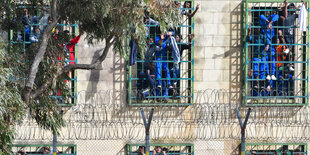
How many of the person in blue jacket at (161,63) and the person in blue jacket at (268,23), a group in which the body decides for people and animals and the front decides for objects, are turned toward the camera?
2

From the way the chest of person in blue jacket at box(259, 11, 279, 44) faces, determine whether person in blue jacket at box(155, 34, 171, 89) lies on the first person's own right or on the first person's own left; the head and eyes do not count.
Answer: on the first person's own right

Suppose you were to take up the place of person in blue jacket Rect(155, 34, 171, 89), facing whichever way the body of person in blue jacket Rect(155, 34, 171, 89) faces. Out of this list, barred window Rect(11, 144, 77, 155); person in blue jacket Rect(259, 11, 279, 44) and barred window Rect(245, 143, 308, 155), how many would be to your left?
2

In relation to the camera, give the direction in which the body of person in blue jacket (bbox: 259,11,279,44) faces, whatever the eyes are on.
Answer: toward the camera

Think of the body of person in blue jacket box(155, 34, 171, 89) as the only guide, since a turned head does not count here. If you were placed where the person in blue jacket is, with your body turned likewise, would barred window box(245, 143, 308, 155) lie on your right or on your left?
on your left
